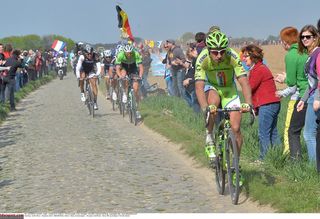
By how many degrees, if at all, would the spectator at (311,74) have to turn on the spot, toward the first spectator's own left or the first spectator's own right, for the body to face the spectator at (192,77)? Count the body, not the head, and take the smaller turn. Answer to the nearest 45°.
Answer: approximately 90° to the first spectator's own right

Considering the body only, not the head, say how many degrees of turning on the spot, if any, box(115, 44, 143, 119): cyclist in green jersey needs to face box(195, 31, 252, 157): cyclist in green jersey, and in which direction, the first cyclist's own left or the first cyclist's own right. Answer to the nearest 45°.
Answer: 0° — they already face them

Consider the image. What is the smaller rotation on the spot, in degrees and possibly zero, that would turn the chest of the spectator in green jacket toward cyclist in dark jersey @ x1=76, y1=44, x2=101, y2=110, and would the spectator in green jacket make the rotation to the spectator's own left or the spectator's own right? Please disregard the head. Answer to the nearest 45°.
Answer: approximately 45° to the spectator's own right

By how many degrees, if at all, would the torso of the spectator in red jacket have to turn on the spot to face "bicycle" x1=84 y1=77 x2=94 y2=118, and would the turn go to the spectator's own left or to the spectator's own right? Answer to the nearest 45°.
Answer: approximately 45° to the spectator's own right

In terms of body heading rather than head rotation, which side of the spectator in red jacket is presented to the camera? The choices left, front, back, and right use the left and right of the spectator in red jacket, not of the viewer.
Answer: left

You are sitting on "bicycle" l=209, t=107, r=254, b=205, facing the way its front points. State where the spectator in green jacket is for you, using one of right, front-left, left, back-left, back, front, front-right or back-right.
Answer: back-left

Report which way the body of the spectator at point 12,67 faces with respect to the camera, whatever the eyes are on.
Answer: to the viewer's right

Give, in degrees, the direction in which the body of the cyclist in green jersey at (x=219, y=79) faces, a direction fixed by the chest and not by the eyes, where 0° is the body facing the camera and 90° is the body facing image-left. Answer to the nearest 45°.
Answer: approximately 0°

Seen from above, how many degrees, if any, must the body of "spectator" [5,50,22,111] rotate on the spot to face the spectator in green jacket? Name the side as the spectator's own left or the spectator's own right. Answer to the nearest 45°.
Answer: approximately 90° to the spectator's own right

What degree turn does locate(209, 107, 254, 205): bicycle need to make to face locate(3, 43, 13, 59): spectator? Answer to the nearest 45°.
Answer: approximately 135° to its right
